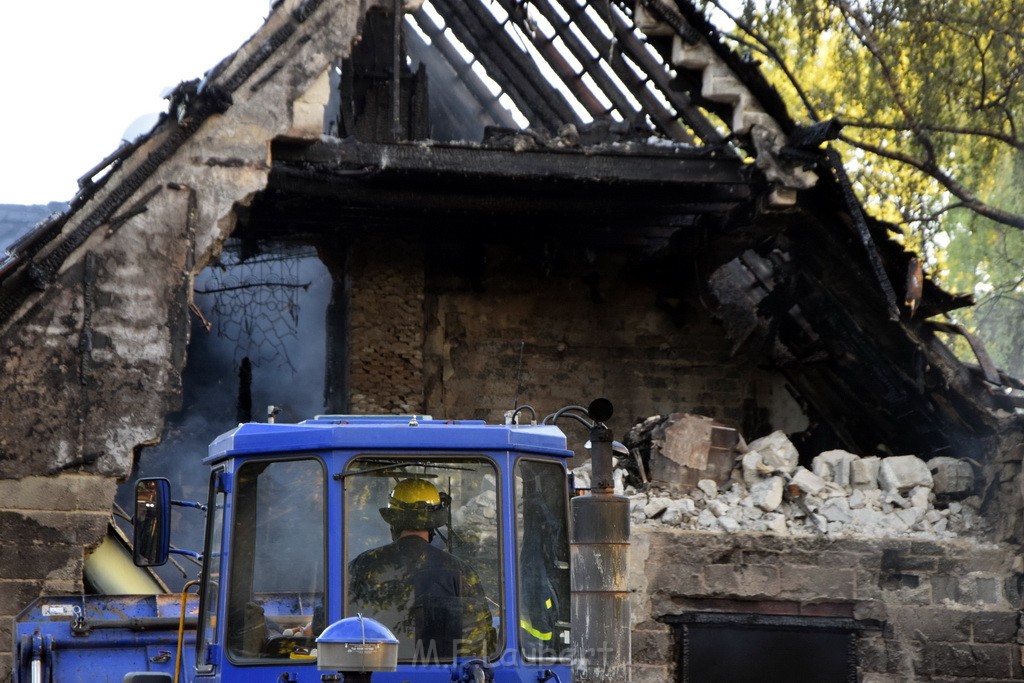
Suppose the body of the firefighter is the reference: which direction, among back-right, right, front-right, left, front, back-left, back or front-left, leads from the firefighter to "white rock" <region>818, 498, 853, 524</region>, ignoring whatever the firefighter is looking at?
front-right

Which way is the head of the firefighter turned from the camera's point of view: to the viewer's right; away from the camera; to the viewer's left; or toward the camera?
away from the camera

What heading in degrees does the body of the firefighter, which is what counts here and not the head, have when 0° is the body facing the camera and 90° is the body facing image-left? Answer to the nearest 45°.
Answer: approximately 180°

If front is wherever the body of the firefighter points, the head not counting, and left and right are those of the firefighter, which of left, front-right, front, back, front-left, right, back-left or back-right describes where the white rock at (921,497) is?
front-right

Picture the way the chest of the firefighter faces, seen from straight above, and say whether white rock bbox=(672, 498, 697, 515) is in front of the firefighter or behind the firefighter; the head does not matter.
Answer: in front

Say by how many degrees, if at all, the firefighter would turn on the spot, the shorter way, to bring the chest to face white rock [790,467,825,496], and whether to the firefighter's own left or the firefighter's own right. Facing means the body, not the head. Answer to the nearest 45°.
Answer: approximately 45° to the firefighter's own right

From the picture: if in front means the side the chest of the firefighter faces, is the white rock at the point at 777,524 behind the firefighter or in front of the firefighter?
in front

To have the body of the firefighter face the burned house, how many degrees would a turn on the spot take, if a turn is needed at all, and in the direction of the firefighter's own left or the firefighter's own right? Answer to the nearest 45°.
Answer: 0° — they already face it
